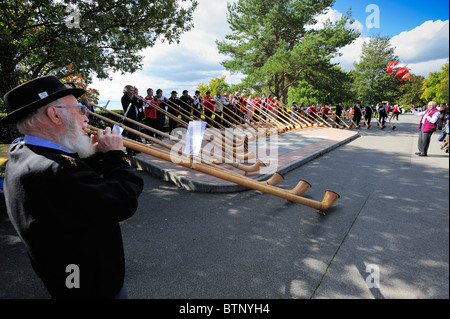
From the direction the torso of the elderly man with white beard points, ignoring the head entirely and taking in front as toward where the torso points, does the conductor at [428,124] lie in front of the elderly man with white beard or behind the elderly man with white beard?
in front

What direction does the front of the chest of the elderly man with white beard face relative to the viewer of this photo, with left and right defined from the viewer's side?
facing to the right of the viewer

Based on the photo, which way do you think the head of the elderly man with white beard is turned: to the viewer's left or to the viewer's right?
to the viewer's right
